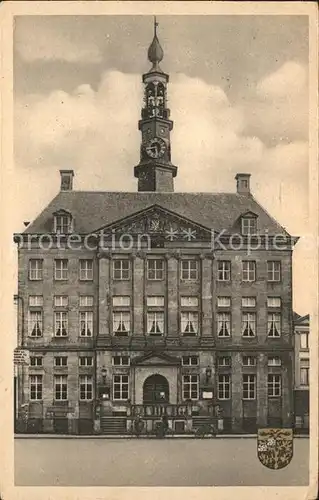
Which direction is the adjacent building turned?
toward the camera
